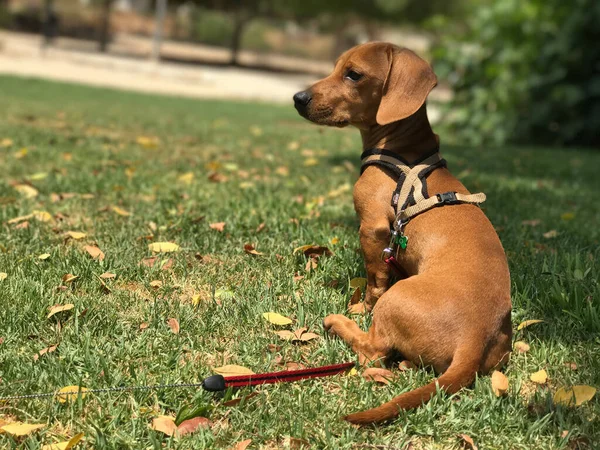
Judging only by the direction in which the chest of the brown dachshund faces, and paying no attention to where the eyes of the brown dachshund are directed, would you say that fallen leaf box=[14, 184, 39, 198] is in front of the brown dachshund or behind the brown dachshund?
in front

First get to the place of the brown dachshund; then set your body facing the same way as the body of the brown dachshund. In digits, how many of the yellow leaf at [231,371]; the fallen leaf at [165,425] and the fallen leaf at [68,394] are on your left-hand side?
3

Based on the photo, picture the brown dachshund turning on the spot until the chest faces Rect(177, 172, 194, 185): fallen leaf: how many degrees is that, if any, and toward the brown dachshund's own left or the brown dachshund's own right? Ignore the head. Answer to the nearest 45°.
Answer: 0° — it already faces it

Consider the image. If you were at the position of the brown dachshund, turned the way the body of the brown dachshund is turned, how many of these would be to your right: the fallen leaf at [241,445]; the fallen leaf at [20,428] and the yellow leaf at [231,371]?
0

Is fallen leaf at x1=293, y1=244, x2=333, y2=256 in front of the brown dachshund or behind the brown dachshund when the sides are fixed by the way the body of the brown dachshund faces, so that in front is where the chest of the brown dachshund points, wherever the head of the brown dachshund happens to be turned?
in front

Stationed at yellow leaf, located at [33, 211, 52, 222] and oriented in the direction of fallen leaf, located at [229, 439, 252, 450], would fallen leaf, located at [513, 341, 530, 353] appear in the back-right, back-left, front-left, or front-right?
front-left

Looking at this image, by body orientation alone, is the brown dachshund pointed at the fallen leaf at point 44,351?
no

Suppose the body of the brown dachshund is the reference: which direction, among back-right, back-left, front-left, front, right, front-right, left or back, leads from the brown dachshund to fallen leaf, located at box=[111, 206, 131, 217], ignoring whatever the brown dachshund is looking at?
front

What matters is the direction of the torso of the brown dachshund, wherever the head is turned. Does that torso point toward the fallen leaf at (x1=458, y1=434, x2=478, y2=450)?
no

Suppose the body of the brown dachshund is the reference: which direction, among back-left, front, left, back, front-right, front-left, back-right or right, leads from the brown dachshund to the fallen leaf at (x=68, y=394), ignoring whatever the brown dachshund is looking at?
left

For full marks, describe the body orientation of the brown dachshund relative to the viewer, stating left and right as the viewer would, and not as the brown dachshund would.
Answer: facing away from the viewer and to the left of the viewer

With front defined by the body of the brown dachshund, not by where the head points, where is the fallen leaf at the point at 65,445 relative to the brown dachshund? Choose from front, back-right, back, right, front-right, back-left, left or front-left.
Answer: left

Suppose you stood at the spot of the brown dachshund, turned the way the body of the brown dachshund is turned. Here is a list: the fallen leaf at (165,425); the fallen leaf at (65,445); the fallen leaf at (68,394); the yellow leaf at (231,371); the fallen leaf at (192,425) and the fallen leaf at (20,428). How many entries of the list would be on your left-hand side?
6

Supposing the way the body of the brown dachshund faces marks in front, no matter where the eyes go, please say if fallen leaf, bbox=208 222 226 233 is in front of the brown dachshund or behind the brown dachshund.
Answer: in front
